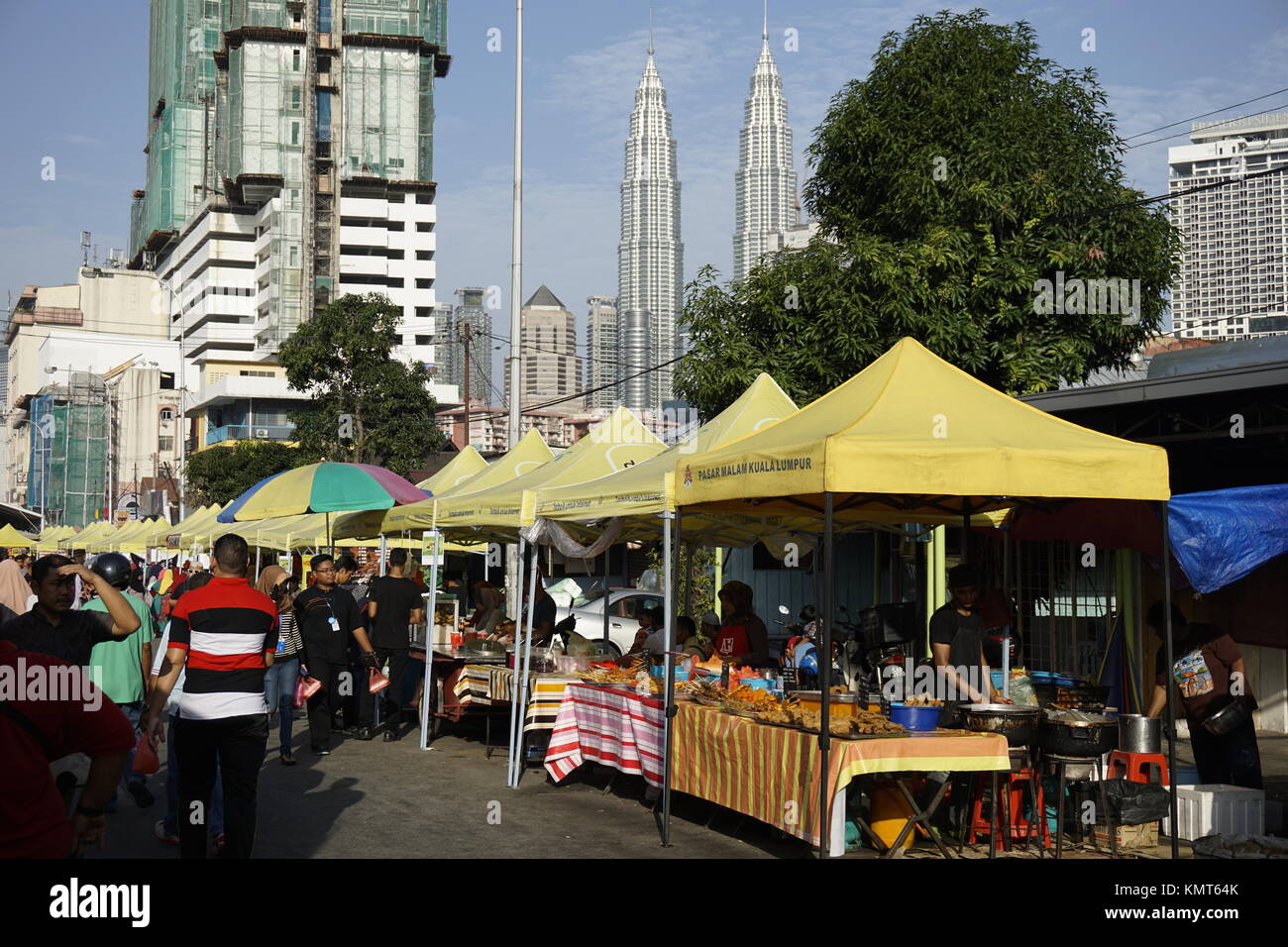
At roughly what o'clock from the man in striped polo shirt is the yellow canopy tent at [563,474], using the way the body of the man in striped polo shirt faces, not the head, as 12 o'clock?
The yellow canopy tent is roughly at 1 o'clock from the man in striped polo shirt.

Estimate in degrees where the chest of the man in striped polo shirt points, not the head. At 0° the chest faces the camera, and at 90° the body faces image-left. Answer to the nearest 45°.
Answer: approximately 180°

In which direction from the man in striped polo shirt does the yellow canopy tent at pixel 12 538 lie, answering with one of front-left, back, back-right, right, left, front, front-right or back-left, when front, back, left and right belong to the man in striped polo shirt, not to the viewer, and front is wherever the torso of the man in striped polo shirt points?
front

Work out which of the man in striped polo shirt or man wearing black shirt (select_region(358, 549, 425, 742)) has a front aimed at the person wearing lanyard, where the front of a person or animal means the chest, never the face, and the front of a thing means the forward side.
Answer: the man in striped polo shirt

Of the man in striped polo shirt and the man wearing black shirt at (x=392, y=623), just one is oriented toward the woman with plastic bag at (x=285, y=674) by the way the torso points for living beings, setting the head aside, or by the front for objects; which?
the man in striped polo shirt

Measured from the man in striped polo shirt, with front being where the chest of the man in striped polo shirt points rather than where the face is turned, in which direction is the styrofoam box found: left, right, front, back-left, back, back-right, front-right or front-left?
right

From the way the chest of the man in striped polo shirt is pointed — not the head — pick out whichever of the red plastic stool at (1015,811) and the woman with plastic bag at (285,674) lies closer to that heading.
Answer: the woman with plastic bag
